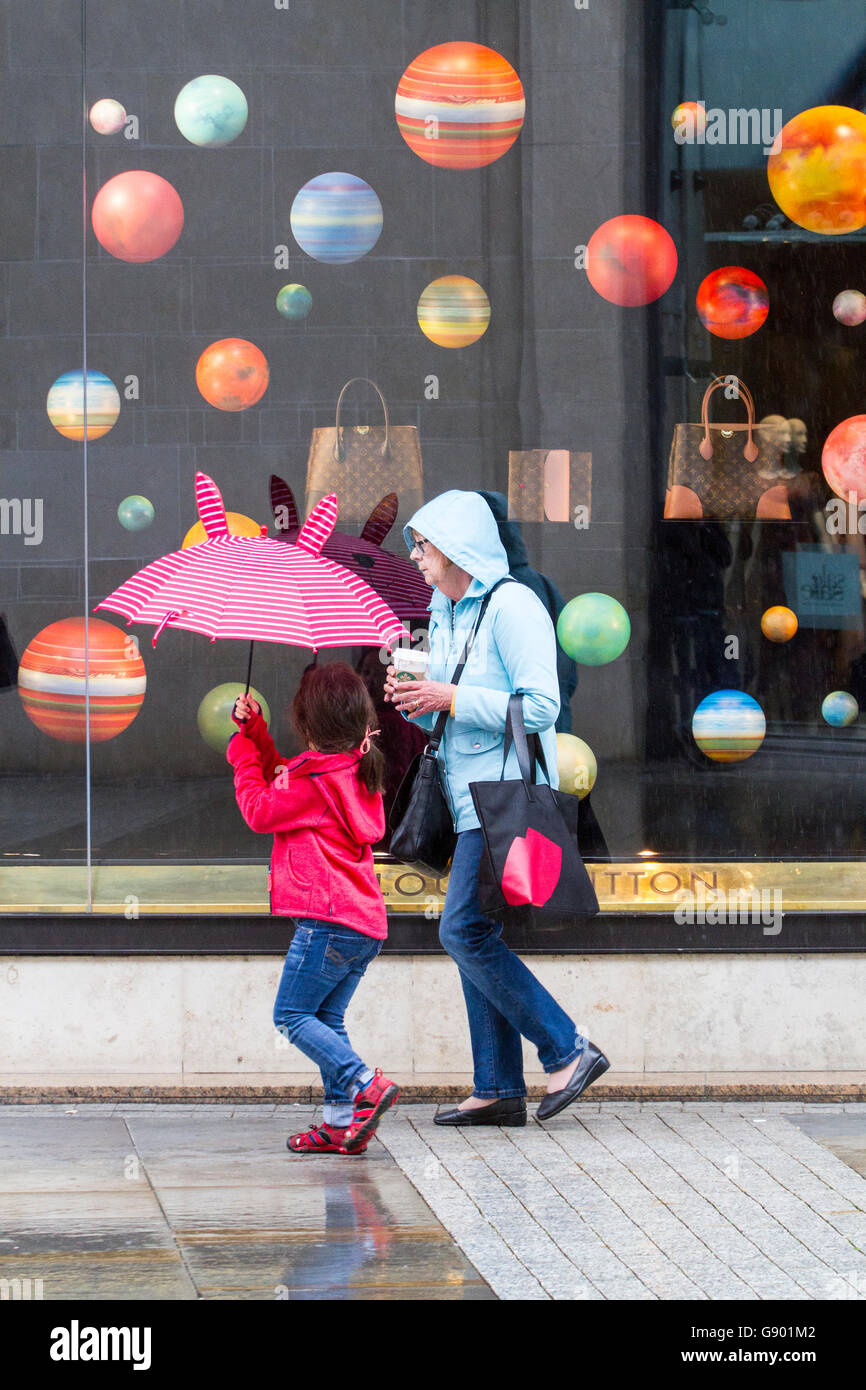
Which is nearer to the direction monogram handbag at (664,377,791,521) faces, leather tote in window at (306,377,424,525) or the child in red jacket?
the child in red jacket

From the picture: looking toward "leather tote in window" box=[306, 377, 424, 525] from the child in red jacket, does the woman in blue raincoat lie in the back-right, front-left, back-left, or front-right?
front-right

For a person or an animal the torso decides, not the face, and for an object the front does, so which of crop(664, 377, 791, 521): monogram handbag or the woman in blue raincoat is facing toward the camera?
the monogram handbag

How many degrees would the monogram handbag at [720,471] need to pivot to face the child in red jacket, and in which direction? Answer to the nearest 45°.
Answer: approximately 45° to its right

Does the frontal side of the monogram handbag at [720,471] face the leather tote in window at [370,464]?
no

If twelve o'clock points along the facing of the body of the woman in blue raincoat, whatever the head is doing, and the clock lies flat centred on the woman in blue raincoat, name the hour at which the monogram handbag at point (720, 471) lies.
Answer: The monogram handbag is roughly at 4 o'clock from the woman in blue raincoat.

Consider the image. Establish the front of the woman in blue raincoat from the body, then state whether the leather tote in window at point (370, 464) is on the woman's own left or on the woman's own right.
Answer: on the woman's own right

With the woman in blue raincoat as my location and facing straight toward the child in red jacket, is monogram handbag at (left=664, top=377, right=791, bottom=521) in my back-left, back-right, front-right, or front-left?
back-right

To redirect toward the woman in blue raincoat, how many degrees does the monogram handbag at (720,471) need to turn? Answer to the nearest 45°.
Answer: approximately 45° to its right

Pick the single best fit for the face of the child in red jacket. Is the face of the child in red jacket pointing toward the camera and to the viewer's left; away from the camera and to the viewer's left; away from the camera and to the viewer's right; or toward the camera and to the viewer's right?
away from the camera and to the viewer's left

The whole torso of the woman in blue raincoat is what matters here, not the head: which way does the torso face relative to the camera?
to the viewer's left

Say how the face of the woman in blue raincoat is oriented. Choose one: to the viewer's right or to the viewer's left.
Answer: to the viewer's left

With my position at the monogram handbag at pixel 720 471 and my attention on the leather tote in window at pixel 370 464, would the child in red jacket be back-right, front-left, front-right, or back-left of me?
front-left

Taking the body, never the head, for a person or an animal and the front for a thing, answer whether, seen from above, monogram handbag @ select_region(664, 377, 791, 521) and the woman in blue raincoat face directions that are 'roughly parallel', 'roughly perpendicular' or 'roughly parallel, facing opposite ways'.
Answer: roughly perpendicular

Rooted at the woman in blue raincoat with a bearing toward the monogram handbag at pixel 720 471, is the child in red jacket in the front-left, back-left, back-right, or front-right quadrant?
back-left

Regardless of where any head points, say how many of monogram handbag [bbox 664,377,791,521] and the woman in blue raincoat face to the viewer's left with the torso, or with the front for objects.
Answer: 1

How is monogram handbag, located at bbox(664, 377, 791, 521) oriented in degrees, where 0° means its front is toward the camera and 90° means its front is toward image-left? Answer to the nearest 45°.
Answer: approximately 0°
